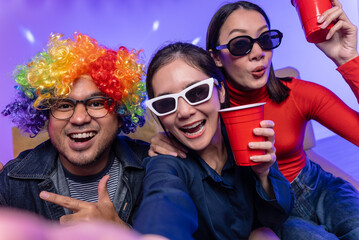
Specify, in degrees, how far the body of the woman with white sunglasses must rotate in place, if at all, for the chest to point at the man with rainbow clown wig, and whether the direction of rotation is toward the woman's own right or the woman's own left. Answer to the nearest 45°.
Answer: approximately 135° to the woman's own right

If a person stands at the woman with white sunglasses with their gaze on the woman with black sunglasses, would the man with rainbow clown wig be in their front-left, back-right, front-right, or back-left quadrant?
back-left

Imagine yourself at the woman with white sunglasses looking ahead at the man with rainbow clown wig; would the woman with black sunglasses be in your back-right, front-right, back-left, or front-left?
back-right

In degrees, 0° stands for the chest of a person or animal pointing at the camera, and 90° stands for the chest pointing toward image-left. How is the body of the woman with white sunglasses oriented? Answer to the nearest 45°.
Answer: approximately 0°

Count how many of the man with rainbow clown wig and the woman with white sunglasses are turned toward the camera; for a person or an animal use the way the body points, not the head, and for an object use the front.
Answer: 2

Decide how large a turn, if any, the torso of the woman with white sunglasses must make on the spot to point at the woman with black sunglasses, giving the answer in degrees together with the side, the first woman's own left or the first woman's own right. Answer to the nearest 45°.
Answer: approximately 135° to the first woman's own left

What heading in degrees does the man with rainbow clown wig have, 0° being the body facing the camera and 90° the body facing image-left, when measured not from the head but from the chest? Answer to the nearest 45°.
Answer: approximately 0°
